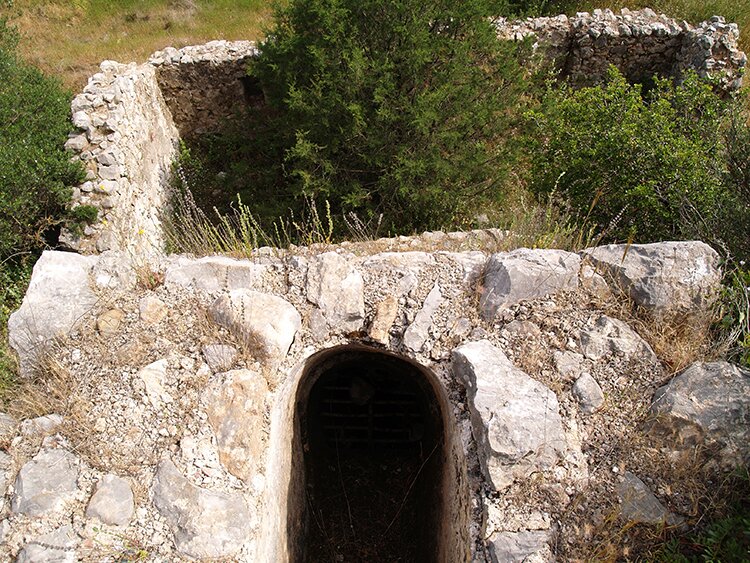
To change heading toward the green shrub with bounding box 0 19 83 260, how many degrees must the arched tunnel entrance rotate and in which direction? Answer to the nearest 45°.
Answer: approximately 135° to its right

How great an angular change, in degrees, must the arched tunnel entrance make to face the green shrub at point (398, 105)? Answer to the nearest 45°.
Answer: approximately 180°

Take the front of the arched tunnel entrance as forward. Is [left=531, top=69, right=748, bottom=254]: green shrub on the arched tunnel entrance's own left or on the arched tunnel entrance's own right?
on the arched tunnel entrance's own left

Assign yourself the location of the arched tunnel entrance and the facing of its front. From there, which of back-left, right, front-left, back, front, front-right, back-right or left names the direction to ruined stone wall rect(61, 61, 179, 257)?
back-right

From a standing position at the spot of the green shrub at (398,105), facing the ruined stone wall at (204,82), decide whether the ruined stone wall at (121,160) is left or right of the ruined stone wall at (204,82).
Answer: left

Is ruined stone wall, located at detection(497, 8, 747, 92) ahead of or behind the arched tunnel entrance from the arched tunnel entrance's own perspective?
behind

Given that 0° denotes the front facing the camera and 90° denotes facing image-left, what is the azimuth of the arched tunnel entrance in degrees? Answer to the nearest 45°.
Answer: approximately 0°

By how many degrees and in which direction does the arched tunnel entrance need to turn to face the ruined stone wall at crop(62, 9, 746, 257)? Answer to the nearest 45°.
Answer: approximately 135° to its right

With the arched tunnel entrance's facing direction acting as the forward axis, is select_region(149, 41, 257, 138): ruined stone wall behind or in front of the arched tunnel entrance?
behind
